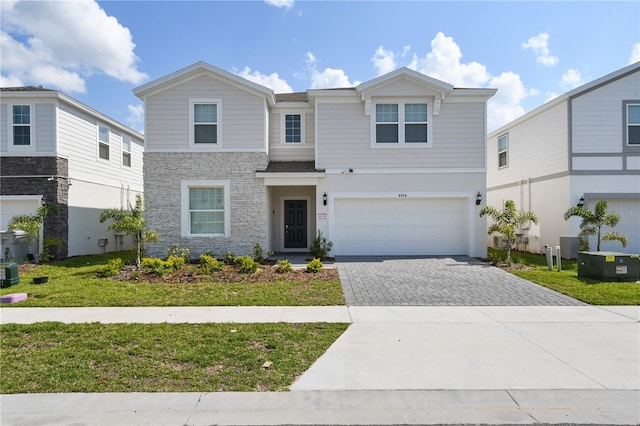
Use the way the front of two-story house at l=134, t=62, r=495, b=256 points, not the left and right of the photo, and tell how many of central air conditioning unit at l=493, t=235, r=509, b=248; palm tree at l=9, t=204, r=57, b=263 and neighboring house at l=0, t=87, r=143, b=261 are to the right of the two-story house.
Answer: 2

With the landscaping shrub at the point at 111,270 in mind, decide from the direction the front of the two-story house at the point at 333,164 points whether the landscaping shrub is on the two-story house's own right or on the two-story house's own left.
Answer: on the two-story house's own right

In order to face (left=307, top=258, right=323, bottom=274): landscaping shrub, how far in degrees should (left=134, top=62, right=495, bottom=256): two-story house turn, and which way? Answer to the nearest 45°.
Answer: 0° — it already faces it

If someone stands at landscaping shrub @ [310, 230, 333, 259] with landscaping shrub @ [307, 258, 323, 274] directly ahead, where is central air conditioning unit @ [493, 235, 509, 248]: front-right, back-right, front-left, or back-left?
back-left

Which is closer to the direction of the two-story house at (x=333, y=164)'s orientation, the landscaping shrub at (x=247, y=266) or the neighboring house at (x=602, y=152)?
the landscaping shrub

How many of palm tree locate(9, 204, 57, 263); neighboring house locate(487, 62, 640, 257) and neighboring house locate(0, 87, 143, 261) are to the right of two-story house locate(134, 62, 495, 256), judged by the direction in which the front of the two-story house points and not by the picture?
2

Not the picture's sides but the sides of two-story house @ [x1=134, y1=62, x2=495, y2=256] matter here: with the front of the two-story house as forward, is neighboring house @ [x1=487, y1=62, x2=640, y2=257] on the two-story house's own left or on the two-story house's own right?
on the two-story house's own left

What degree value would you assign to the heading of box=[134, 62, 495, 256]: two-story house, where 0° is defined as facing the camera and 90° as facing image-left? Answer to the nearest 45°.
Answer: approximately 0°
